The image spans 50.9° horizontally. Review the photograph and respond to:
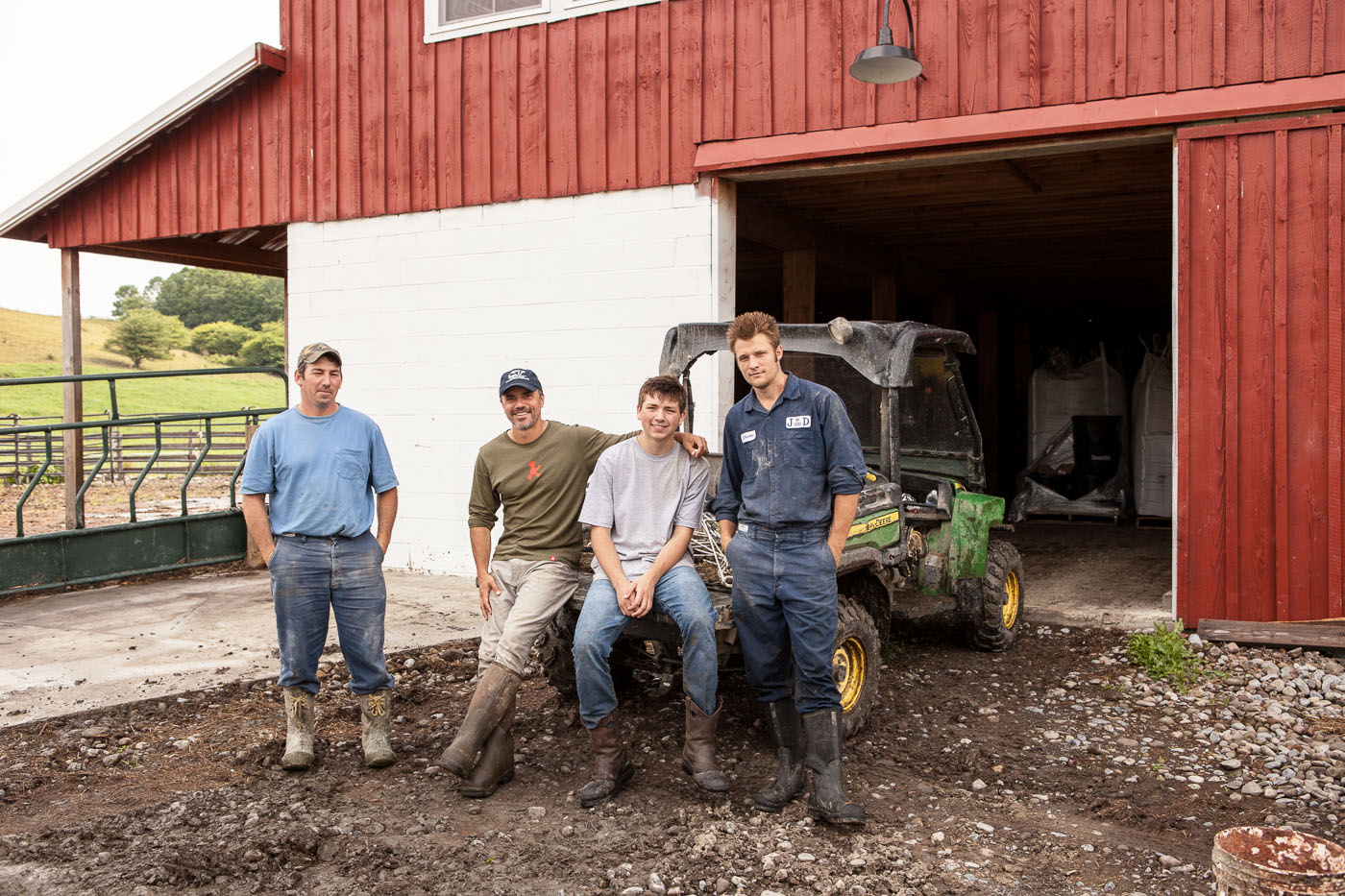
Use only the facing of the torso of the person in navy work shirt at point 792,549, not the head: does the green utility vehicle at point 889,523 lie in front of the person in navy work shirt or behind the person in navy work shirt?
behind

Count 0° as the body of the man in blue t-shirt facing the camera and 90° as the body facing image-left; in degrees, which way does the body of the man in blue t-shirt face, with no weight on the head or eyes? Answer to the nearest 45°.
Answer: approximately 0°
